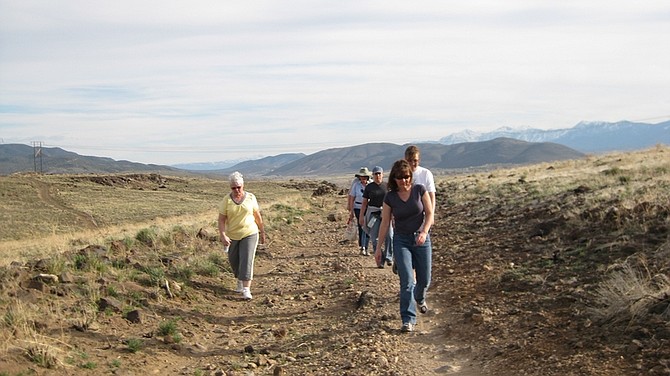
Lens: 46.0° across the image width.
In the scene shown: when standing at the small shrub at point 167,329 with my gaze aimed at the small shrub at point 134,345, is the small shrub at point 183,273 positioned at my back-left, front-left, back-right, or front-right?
back-right

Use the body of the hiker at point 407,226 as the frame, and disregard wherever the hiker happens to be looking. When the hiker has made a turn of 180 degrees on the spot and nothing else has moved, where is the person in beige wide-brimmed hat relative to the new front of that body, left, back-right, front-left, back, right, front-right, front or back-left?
front

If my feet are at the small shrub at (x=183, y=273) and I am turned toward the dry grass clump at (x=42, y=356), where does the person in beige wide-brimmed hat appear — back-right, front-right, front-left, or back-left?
back-left

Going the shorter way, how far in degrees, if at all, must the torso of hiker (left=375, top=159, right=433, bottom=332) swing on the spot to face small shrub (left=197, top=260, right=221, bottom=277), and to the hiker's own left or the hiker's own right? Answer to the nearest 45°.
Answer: approximately 135° to the hiker's own right

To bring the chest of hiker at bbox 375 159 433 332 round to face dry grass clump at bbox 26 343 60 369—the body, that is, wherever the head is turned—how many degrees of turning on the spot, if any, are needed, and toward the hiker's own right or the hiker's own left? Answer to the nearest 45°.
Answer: approximately 45° to the hiker's own right

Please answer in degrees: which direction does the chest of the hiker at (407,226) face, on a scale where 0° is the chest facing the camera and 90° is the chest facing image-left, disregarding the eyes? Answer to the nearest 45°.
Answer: approximately 0°

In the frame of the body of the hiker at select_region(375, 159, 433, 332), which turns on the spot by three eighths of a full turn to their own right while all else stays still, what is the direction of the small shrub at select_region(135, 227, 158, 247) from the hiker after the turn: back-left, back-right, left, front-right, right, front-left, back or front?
front

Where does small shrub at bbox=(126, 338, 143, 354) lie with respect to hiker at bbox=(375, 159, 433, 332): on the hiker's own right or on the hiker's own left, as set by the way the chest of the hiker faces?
on the hiker's own right

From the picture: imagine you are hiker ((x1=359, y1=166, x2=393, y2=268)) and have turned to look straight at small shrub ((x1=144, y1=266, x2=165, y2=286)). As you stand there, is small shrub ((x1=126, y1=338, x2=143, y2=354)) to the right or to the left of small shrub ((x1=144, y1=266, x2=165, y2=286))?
left

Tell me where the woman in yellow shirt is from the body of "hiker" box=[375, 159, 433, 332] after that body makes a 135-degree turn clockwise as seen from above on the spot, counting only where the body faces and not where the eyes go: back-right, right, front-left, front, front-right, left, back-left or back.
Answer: front

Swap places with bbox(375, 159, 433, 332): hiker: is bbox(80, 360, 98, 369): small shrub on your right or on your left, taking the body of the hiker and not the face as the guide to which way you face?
on your right
